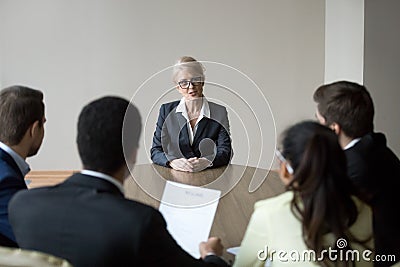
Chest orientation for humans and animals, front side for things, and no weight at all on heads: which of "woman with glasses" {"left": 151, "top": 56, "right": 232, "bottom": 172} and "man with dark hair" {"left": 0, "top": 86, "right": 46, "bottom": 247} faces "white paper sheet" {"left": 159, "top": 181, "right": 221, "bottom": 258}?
the woman with glasses

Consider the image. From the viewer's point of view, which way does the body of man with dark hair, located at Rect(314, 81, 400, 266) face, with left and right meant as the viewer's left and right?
facing away from the viewer and to the left of the viewer

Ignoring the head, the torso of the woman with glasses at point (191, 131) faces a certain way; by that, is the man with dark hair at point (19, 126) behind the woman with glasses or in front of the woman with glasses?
in front

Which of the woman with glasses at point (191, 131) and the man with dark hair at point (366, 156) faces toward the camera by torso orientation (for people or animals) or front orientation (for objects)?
the woman with glasses

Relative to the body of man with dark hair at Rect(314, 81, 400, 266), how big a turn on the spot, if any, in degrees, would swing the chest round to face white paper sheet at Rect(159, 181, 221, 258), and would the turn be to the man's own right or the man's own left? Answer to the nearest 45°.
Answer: approximately 90° to the man's own left

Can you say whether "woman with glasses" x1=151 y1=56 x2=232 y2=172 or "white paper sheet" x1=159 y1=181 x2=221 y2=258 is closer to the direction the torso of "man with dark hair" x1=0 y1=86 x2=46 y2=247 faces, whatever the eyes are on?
the woman with glasses

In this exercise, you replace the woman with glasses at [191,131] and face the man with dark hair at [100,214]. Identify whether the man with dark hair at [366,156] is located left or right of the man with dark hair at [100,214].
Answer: left

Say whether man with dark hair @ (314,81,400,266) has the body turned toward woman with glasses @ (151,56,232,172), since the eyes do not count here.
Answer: yes

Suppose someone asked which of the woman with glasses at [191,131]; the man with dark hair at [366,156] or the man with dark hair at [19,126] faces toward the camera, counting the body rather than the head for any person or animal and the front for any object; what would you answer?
the woman with glasses

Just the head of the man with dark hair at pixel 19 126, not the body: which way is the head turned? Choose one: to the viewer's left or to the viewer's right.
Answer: to the viewer's right

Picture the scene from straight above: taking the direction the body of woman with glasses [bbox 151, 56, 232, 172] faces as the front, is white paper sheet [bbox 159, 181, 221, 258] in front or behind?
in front

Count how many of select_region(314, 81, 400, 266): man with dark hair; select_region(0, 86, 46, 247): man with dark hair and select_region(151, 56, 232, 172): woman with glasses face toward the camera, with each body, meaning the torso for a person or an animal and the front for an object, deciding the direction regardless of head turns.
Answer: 1

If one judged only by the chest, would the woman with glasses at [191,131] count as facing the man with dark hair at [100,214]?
yes

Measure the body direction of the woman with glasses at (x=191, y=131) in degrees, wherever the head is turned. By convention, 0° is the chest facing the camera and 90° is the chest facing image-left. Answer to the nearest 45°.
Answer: approximately 0°

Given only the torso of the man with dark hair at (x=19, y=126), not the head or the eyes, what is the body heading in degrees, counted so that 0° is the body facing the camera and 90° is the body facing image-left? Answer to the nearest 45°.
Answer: approximately 225°

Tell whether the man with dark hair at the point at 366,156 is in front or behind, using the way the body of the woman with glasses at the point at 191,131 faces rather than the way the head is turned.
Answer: in front

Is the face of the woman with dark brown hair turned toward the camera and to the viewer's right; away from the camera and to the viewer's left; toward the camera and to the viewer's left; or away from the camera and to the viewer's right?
away from the camera and to the viewer's left

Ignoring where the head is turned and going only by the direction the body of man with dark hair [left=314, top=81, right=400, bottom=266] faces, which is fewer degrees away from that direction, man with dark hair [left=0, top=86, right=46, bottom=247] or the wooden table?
the wooden table
